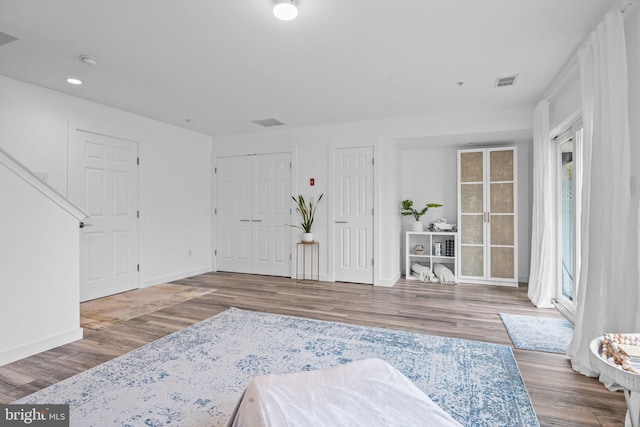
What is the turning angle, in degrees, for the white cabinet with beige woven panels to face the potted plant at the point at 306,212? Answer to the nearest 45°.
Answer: approximately 90° to its right

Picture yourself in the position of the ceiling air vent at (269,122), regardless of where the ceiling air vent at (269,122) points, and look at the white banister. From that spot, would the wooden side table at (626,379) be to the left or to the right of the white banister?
left

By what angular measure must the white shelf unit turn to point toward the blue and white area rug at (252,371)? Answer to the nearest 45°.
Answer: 0° — it already faces it

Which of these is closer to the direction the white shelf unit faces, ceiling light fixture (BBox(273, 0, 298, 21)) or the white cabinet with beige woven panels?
the ceiling light fixture

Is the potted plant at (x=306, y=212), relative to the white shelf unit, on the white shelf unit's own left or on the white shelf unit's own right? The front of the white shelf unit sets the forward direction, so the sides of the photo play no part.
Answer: on the white shelf unit's own right

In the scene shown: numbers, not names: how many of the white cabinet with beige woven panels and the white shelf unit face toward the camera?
2

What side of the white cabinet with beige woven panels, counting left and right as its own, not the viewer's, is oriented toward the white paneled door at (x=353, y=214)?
right

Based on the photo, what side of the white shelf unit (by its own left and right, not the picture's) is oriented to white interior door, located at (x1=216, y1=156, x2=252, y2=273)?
right
